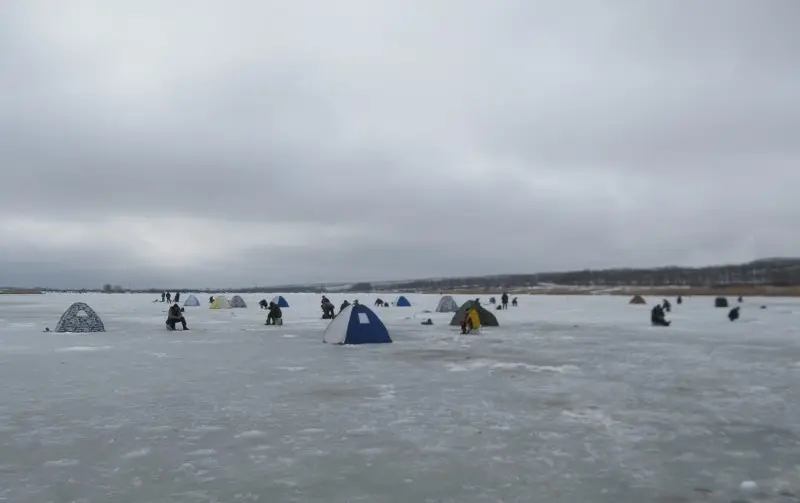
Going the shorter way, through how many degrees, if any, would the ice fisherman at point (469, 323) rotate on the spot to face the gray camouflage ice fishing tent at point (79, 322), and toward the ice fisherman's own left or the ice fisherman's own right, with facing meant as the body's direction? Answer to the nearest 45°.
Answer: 0° — they already face it

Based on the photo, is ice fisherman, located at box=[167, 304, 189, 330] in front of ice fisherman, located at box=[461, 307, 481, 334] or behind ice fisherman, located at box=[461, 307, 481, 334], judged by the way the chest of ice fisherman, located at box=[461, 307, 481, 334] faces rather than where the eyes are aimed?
in front

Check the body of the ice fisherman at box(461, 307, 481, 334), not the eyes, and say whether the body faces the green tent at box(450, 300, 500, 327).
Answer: no

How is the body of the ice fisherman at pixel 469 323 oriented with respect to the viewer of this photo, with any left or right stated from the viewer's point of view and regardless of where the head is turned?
facing to the left of the viewer

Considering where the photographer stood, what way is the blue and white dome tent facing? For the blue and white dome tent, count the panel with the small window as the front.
facing the viewer and to the right of the viewer

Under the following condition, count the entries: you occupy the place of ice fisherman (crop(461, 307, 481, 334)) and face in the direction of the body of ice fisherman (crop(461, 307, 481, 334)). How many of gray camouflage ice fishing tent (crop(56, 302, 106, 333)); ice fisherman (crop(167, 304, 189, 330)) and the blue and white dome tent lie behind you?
0

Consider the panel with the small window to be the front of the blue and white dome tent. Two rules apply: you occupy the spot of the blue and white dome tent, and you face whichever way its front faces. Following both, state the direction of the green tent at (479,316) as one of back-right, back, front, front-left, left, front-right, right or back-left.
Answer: left

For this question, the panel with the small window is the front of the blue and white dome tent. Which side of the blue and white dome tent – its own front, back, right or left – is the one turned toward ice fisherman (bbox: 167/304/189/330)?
back

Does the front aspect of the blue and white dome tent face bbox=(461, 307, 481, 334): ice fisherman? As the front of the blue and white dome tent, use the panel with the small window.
no
